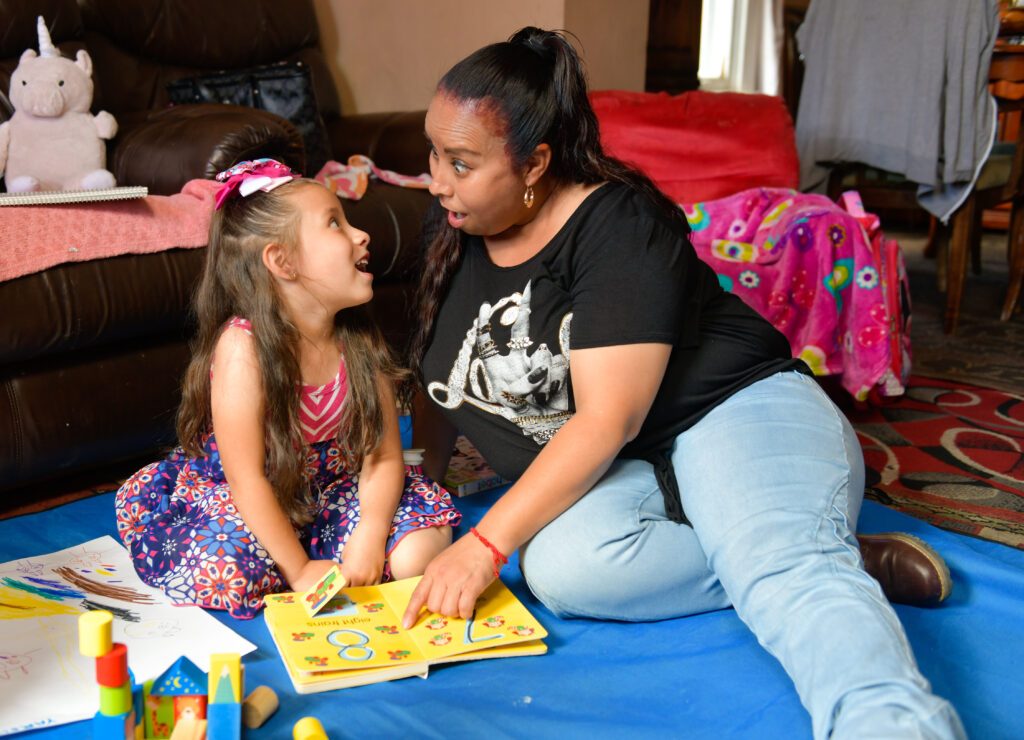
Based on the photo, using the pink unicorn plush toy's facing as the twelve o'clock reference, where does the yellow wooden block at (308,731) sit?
The yellow wooden block is roughly at 12 o'clock from the pink unicorn plush toy.

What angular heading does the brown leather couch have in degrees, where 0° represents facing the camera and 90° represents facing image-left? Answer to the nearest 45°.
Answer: approximately 315°

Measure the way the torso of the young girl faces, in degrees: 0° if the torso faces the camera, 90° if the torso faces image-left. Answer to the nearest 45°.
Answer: approximately 315°

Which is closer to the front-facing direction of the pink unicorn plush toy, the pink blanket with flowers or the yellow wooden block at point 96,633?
the yellow wooden block

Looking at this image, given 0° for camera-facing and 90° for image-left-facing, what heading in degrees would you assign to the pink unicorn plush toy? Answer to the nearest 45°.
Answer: approximately 0°

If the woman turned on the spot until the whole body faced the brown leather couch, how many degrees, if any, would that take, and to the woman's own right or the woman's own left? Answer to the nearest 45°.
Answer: approximately 90° to the woman's own right

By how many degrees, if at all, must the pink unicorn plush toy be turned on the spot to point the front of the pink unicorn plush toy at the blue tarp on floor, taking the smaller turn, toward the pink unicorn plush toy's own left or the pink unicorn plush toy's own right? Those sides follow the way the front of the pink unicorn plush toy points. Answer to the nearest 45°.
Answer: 0° — it already faces it
